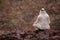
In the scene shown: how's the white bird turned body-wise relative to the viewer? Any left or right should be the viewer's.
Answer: facing the viewer
